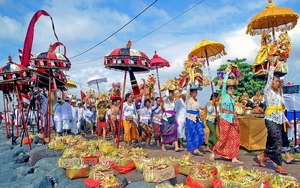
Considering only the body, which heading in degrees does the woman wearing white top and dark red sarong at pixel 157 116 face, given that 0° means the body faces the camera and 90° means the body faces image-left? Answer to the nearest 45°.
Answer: approximately 315°

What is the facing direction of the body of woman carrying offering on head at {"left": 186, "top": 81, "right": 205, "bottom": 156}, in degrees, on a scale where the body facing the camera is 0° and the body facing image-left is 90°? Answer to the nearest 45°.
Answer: approximately 315°

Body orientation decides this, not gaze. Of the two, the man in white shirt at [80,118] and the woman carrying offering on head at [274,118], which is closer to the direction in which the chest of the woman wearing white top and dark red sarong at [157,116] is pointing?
the woman carrying offering on head
